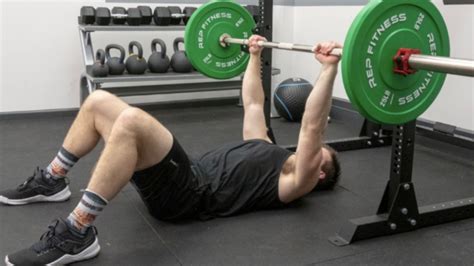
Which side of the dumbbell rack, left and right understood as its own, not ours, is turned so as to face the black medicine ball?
left

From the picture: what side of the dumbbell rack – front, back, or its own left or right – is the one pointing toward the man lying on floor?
front

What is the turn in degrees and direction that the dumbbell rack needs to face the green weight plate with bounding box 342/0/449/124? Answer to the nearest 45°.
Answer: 0° — it already faces it

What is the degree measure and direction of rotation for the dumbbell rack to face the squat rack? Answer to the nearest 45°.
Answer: approximately 45° to its left

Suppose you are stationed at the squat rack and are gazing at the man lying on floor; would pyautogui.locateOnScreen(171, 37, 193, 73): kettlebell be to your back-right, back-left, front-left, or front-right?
front-right

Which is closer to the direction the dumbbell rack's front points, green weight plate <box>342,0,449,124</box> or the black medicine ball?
the green weight plate

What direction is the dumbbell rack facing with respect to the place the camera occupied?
facing the viewer

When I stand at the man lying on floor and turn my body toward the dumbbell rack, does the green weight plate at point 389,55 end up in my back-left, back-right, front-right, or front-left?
back-right

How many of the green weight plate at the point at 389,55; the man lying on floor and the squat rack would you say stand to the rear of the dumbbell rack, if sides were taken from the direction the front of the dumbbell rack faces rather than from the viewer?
0
